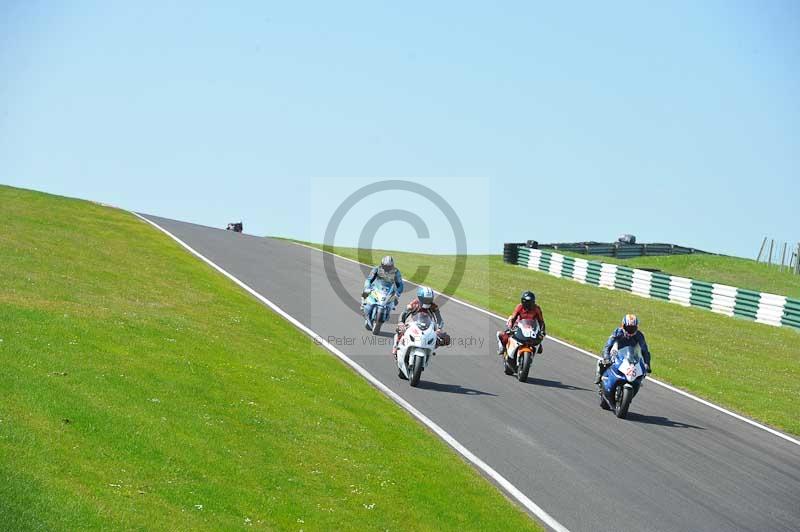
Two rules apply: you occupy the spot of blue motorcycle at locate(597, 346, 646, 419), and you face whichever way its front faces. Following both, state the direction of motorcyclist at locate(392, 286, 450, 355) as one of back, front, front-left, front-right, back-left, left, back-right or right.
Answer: back-right

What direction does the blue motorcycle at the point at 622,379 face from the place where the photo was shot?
facing the viewer and to the right of the viewer

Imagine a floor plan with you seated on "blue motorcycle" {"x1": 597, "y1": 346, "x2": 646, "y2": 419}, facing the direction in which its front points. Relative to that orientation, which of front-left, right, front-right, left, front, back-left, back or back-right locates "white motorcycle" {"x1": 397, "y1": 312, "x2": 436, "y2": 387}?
back-right

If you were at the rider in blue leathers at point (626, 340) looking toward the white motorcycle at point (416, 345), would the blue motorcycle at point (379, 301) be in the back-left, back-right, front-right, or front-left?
front-right

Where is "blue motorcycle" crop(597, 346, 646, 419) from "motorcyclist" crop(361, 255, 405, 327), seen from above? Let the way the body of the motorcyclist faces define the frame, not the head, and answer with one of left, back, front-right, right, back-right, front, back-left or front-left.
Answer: front-left

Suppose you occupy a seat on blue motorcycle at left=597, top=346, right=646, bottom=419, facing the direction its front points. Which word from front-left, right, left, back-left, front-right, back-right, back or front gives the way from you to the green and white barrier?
back-left

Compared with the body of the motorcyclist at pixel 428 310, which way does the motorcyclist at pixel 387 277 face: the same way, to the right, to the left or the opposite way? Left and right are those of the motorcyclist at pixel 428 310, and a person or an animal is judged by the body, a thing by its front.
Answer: the same way

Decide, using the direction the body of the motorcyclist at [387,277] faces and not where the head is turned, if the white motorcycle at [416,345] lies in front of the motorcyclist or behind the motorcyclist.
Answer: in front

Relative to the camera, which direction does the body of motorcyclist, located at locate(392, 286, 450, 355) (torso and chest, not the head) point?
toward the camera

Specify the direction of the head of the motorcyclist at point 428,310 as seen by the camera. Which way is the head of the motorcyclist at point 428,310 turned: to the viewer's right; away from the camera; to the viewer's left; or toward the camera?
toward the camera

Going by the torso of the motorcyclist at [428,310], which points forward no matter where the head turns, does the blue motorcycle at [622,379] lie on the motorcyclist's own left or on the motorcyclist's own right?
on the motorcyclist's own left

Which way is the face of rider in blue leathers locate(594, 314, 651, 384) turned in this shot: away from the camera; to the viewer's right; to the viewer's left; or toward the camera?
toward the camera
